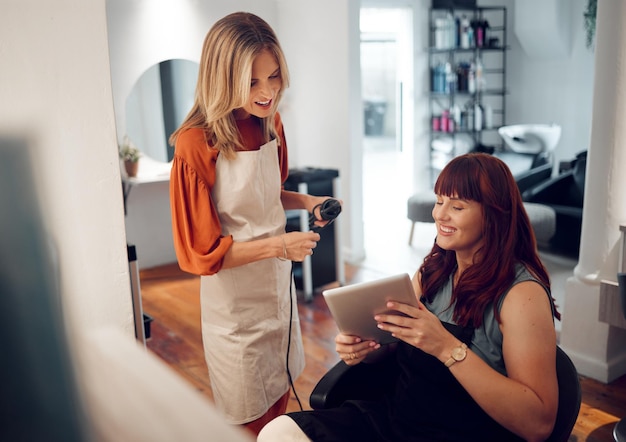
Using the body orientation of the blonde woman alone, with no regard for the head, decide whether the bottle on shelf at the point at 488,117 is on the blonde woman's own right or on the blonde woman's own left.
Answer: on the blonde woman's own left

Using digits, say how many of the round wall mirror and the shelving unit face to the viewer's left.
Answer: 0

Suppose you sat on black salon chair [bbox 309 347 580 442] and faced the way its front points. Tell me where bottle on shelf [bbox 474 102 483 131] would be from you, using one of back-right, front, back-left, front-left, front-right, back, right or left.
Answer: back-right

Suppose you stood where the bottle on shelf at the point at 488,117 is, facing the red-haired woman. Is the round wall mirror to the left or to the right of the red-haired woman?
right

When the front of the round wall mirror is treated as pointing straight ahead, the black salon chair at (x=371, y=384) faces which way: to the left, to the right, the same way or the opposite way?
to the right

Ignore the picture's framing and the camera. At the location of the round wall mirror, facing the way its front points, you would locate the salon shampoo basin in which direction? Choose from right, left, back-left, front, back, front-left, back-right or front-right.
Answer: left

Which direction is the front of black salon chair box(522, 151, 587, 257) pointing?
to the viewer's left

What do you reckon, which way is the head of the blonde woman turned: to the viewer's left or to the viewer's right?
to the viewer's right

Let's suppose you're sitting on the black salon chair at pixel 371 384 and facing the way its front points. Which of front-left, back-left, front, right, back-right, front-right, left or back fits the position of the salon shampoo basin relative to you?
back-right

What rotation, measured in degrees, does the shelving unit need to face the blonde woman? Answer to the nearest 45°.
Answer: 0° — it already faces them

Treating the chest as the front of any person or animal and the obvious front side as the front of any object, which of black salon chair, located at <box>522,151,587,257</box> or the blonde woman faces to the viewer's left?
the black salon chair
